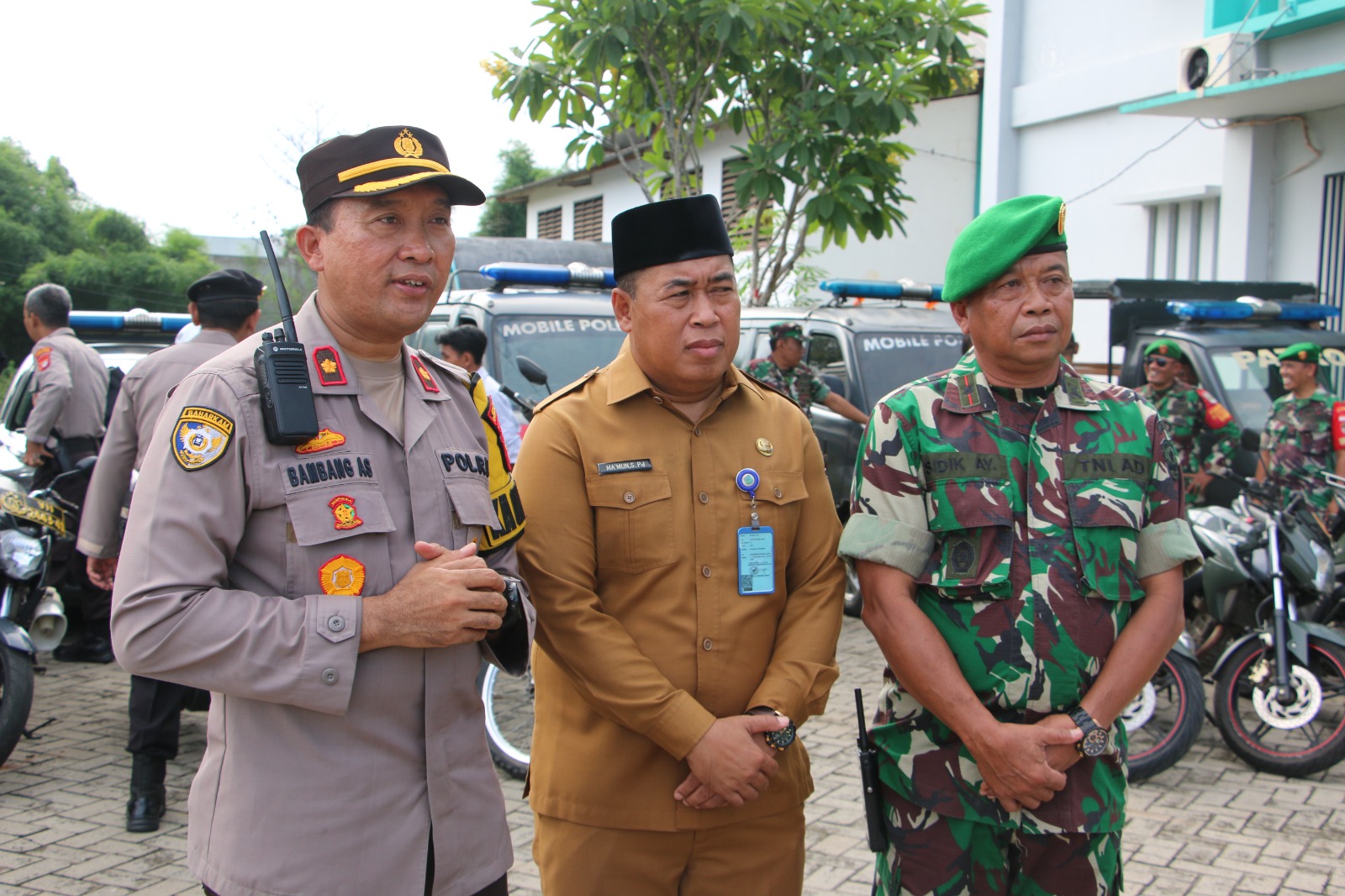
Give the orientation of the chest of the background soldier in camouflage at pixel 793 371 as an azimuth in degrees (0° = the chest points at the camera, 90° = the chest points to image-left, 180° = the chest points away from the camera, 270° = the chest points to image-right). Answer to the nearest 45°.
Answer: approximately 315°

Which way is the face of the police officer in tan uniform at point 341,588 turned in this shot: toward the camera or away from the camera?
toward the camera

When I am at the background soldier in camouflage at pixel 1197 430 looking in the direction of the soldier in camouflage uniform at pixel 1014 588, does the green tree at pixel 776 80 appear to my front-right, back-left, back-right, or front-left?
back-right

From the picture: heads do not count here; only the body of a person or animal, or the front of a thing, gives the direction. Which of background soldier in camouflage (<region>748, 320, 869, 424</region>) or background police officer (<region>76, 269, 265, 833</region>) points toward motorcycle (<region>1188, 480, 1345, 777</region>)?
the background soldier in camouflage

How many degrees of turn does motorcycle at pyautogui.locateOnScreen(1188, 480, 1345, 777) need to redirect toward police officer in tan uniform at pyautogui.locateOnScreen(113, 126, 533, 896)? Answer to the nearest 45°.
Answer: approximately 45° to its right

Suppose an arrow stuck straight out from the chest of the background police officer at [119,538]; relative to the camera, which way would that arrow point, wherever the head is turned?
away from the camera

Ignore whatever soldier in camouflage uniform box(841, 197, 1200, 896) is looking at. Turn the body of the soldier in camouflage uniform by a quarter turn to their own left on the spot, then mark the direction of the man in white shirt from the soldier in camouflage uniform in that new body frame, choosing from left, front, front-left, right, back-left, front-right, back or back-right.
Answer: back-left

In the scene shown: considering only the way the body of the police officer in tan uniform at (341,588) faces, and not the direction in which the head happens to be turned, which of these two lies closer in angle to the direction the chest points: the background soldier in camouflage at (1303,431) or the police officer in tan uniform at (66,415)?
the background soldier in camouflage

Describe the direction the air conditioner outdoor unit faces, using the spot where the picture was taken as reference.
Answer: facing the viewer and to the left of the viewer

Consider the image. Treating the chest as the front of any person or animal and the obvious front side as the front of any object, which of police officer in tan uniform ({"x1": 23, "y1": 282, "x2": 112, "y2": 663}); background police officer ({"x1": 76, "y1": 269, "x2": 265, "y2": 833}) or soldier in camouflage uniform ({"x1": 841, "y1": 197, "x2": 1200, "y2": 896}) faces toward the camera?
the soldier in camouflage uniform

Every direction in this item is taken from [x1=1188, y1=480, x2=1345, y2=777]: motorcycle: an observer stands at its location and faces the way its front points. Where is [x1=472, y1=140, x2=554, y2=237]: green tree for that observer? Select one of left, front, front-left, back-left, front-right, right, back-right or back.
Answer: back

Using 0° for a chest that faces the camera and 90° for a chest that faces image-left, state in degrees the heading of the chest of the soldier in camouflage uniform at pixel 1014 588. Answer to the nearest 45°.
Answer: approximately 0°

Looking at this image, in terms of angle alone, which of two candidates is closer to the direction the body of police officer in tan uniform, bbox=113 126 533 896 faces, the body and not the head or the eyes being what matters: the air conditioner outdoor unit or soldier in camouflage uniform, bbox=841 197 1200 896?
the soldier in camouflage uniform

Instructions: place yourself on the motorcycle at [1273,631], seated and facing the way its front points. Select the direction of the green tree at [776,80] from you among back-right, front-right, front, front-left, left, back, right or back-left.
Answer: back

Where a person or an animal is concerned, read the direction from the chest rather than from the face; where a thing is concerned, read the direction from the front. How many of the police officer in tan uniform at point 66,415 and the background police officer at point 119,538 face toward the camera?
0
